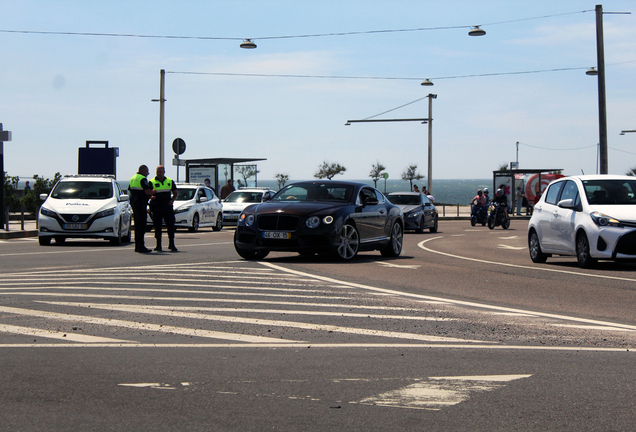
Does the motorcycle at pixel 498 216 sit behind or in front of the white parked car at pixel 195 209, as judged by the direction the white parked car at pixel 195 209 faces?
behind

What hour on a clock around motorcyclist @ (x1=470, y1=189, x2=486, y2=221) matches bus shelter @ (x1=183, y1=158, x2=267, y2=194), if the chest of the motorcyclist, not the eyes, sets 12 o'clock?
The bus shelter is roughly at 2 o'clock from the motorcyclist.

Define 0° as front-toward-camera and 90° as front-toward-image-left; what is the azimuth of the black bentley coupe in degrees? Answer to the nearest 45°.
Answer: approximately 45°

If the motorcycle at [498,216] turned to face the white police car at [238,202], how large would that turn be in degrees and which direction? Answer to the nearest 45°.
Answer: approximately 45° to its right

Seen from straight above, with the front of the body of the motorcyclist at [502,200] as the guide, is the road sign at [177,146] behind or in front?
in front

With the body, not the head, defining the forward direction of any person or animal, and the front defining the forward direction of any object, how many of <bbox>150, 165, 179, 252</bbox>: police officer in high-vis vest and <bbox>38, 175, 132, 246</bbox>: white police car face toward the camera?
2

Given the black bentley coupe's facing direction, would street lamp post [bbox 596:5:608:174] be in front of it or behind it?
behind

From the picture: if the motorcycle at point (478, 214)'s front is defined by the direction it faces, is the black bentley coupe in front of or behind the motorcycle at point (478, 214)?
in front
